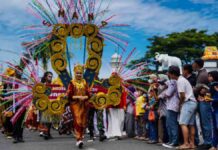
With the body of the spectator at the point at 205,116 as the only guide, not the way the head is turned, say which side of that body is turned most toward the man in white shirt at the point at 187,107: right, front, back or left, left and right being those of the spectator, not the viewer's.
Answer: front

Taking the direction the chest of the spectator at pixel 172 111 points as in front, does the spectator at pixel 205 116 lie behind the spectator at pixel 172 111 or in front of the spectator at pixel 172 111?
behind

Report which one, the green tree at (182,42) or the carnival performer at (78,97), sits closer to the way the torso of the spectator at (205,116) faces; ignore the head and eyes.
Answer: the carnival performer

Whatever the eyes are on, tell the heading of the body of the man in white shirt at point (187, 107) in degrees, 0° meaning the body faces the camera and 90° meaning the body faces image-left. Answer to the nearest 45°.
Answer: approximately 90°

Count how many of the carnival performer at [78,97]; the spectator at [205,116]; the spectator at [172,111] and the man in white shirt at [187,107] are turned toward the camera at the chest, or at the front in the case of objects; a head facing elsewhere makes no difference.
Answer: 1

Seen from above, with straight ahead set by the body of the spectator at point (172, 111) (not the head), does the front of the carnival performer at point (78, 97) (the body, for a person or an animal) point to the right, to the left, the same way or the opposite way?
to the left

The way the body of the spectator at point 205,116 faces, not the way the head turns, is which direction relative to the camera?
to the viewer's left

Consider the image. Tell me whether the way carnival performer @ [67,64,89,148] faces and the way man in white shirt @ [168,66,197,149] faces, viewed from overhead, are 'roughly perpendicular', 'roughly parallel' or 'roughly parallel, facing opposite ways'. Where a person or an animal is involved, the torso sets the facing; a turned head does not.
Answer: roughly perpendicular

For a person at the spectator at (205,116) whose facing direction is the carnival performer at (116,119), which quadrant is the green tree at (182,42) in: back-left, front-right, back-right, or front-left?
front-right

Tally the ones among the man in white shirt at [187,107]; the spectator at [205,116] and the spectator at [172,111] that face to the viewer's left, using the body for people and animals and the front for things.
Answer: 3

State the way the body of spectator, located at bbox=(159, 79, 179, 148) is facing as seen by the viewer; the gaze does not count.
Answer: to the viewer's left

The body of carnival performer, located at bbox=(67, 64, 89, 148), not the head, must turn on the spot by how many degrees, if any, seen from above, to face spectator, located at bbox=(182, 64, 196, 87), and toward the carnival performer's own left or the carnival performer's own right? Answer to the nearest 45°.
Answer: approximately 90° to the carnival performer's own left

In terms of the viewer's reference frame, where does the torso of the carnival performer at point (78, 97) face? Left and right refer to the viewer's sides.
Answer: facing the viewer

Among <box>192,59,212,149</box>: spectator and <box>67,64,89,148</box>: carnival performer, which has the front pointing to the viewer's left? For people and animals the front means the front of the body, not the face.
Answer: the spectator
